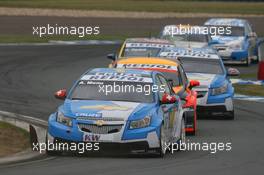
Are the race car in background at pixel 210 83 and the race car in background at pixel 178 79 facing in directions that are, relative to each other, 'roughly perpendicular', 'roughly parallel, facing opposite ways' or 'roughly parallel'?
roughly parallel

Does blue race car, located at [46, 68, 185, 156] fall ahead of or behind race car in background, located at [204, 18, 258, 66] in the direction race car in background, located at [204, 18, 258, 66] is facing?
ahead

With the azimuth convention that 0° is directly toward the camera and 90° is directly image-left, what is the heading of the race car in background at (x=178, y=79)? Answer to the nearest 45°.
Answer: approximately 0°

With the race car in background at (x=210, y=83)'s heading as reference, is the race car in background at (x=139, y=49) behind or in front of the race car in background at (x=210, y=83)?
behind

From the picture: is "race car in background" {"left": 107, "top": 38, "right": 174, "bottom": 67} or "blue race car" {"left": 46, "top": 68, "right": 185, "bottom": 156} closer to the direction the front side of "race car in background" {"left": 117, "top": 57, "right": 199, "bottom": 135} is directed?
the blue race car

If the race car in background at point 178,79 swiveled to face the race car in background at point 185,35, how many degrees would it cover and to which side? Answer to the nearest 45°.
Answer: approximately 180°

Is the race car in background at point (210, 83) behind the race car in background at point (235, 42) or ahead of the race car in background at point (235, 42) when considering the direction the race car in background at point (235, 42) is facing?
ahead

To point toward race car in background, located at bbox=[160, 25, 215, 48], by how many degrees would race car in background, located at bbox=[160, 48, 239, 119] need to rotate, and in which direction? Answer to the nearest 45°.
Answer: approximately 180°

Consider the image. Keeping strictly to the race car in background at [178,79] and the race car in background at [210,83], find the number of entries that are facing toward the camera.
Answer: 2

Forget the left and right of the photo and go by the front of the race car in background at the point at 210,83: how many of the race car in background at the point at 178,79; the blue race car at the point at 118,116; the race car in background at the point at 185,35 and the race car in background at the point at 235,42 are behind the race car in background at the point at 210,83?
2

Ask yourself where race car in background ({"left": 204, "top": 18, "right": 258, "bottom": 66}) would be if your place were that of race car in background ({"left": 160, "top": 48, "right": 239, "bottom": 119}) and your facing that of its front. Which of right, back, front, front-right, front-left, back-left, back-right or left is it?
back

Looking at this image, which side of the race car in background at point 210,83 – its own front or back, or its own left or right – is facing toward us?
front
